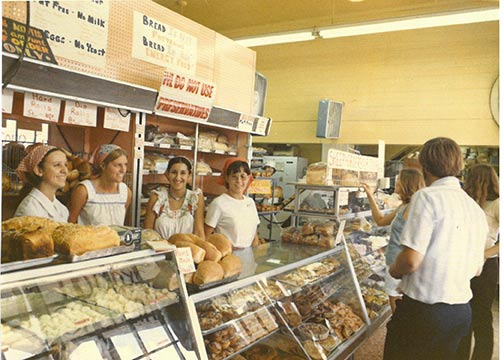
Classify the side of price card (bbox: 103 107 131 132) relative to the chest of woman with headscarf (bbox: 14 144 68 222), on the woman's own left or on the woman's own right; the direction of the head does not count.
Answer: on the woman's own left

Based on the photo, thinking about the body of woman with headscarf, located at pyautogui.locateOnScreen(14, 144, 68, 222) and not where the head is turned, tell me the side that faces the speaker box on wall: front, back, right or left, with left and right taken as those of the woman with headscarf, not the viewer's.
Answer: left

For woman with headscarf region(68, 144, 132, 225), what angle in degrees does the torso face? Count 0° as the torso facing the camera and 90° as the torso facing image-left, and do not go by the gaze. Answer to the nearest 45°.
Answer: approximately 315°

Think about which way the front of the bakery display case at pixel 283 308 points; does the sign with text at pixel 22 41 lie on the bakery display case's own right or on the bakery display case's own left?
on the bakery display case's own right

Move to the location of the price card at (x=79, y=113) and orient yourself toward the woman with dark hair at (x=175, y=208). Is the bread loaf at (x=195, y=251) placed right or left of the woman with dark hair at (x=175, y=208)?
right

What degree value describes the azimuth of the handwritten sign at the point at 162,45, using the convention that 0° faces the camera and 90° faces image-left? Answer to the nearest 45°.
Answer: approximately 315°

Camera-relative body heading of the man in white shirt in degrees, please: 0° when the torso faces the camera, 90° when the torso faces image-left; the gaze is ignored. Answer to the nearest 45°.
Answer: approximately 135°

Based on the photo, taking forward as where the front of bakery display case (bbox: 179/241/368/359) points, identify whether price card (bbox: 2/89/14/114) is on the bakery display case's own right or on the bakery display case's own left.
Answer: on the bakery display case's own right

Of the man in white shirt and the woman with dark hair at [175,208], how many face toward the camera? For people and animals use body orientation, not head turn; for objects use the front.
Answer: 1
